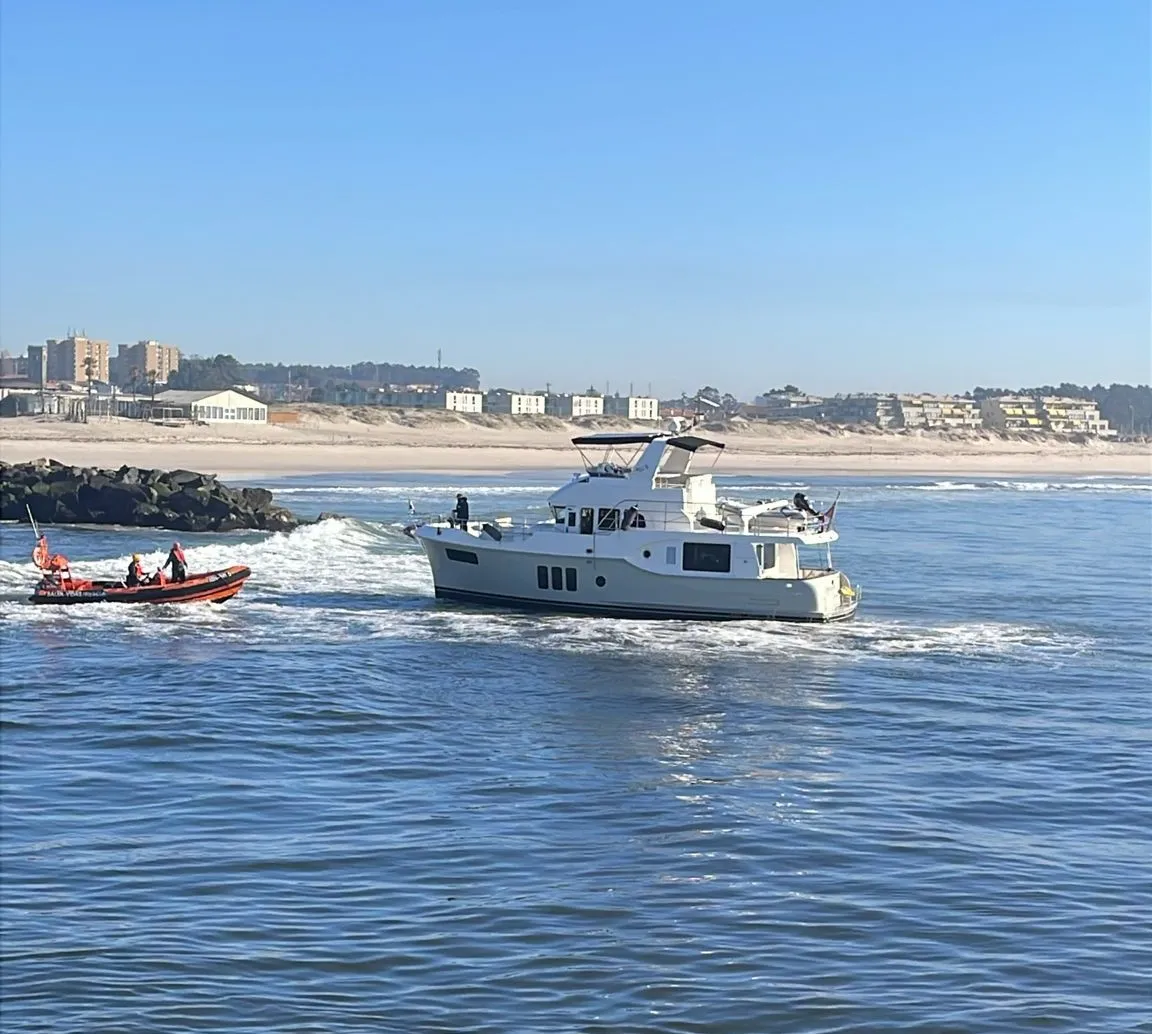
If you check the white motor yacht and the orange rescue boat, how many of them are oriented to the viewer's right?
1

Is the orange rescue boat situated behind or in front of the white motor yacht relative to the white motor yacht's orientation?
in front

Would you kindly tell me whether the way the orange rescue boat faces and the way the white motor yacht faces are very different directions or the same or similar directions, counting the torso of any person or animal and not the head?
very different directions

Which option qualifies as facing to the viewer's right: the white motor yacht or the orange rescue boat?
the orange rescue boat

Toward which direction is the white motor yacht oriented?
to the viewer's left

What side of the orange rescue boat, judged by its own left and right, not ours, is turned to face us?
right

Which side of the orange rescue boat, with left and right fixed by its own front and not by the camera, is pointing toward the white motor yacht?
front
